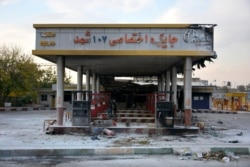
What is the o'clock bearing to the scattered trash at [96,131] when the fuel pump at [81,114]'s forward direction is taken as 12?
The scattered trash is roughly at 11 o'clock from the fuel pump.

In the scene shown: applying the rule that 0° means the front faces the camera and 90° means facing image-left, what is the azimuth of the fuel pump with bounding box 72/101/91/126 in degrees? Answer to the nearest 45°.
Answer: approximately 0°

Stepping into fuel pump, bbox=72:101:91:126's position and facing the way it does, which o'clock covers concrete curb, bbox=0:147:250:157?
The concrete curb is roughly at 12 o'clock from the fuel pump.

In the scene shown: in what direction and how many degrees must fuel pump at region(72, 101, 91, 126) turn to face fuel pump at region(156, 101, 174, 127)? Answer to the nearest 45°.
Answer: approximately 90° to its left

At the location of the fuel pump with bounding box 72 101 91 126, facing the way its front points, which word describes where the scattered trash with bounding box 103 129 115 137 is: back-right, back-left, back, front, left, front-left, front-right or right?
front-left

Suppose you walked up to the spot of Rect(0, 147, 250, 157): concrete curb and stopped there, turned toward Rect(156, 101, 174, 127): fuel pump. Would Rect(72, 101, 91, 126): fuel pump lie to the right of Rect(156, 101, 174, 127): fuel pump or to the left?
left

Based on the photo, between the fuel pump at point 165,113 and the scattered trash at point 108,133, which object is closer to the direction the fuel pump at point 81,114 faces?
the scattered trash

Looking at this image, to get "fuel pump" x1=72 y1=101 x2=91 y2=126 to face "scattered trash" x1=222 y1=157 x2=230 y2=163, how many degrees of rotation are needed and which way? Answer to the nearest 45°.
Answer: approximately 45° to its left
